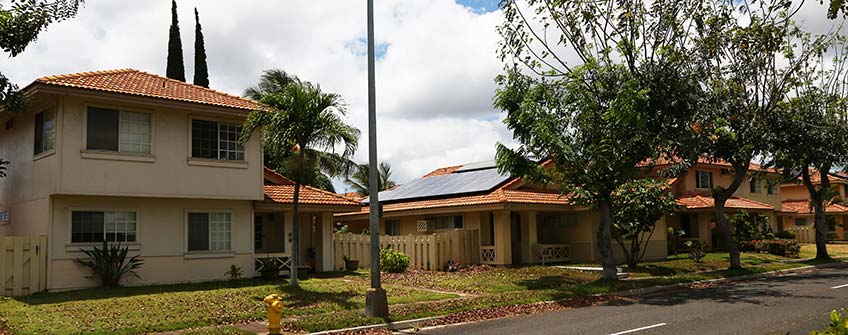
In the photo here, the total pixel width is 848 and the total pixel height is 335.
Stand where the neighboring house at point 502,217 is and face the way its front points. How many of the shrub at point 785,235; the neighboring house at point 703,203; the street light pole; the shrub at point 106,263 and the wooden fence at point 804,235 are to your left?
3

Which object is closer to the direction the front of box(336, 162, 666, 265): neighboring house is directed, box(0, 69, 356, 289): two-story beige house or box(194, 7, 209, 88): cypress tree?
the two-story beige house

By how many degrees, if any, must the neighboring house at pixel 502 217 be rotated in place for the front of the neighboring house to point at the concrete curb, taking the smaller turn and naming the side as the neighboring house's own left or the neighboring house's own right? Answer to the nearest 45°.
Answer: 0° — it already faces it

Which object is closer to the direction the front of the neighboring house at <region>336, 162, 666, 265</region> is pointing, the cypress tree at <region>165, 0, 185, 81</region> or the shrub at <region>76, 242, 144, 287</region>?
the shrub

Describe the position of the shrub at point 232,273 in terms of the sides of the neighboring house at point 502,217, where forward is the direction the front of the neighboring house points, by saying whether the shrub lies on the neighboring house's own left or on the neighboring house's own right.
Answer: on the neighboring house's own right

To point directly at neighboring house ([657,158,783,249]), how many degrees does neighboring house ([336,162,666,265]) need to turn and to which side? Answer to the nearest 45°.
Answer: approximately 90° to its left

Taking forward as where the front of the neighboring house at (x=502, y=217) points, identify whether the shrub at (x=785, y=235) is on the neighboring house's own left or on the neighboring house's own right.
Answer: on the neighboring house's own left

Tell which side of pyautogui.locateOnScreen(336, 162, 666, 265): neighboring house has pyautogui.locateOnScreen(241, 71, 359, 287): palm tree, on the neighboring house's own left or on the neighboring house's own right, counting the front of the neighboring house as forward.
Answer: on the neighboring house's own right

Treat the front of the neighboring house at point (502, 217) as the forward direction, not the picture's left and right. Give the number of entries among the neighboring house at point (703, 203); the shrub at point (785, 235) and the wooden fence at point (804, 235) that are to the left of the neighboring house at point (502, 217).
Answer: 3

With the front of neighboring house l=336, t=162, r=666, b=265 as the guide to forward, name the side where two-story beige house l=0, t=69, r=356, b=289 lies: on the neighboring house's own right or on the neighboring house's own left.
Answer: on the neighboring house's own right

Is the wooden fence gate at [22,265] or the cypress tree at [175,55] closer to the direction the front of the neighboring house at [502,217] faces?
the wooden fence gate

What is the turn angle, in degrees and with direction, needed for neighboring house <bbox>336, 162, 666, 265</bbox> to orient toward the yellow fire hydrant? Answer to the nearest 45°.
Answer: approximately 45° to its right
